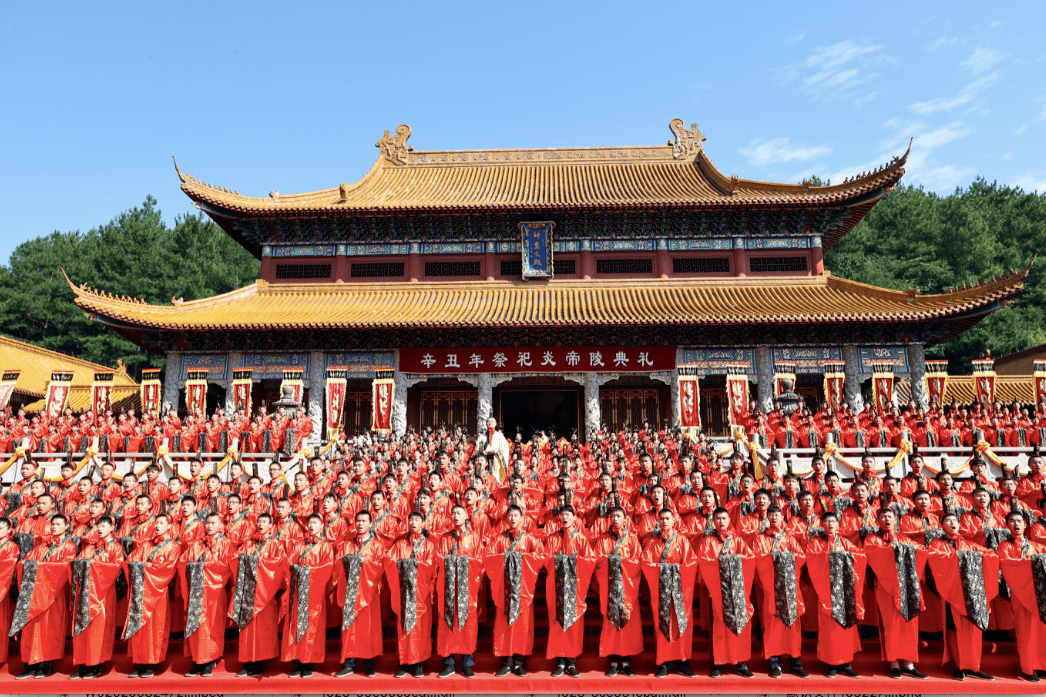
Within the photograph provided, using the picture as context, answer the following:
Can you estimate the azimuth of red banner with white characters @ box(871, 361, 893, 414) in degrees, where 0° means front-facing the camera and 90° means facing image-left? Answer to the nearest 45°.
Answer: approximately 0°

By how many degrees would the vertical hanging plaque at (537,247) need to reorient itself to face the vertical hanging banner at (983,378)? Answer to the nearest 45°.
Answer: approximately 90° to its left

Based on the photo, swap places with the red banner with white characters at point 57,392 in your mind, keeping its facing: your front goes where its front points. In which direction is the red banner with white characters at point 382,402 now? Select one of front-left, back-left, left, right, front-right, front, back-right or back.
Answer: front-left

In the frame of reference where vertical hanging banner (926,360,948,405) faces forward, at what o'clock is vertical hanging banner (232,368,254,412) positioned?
vertical hanging banner (232,368,254,412) is roughly at 2 o'clock from vertical hanging banner (926,360,948,405).

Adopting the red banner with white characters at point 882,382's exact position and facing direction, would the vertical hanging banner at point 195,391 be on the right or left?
on its right

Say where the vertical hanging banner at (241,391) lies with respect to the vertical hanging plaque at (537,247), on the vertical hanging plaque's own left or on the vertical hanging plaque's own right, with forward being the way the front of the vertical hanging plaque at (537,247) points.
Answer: on the vertical hanging plaque's own right

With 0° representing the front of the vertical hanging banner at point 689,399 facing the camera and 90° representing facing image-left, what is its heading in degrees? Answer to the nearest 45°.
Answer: approximately 0°

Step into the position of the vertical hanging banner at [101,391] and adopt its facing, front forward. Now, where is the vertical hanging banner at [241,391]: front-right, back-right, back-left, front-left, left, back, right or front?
front-left

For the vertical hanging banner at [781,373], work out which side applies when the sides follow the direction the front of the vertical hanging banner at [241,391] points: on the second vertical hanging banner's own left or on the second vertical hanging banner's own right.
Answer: on the second vertical hanging banner's own left

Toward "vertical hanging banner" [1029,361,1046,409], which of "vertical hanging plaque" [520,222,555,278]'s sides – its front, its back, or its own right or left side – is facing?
left

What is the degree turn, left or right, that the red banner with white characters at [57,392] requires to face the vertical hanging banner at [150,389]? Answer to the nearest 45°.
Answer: approximately 45° to its left
